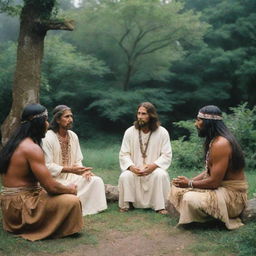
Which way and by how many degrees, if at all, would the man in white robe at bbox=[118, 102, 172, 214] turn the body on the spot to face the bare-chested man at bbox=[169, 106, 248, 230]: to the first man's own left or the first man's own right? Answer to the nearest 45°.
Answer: approximately 45° to the first man's own left

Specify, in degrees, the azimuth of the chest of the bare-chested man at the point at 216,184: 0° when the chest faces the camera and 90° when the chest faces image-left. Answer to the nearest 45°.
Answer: approximately 90°

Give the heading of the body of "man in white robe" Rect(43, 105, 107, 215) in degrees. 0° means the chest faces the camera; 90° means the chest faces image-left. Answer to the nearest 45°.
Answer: approximately 315°

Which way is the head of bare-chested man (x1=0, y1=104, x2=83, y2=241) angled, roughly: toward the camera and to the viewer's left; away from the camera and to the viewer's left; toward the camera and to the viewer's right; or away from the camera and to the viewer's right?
away from the camera and to the viewer's right

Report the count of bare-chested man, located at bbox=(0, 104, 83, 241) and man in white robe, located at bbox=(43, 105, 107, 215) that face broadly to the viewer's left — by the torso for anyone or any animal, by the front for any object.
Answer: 0

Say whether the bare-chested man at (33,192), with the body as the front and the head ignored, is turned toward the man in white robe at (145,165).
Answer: yes

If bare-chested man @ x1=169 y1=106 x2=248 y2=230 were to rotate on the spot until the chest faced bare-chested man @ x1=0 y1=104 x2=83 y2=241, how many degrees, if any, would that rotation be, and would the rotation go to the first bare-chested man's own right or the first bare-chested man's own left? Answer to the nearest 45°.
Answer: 0° — they already face them

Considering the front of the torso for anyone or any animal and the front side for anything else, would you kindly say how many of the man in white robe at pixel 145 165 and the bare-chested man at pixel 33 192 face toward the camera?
1

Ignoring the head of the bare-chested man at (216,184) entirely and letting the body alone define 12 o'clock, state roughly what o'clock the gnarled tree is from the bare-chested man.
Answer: The gnarled tree is roughly at 1 o'clock from the bare-chested man.

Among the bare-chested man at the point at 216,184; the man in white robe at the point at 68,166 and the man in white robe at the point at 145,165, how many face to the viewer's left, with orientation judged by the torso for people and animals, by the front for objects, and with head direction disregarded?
1

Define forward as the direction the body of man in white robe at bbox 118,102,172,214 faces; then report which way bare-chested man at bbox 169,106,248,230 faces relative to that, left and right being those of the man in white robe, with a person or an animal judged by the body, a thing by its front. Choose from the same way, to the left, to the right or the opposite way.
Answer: to the right

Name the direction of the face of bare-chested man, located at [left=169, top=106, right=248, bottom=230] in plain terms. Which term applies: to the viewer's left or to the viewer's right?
to the viewer's left

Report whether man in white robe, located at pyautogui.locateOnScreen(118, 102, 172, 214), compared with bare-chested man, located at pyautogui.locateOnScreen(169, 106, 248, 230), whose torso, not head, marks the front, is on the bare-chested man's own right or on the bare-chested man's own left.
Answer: on the bare-chested man's own right
